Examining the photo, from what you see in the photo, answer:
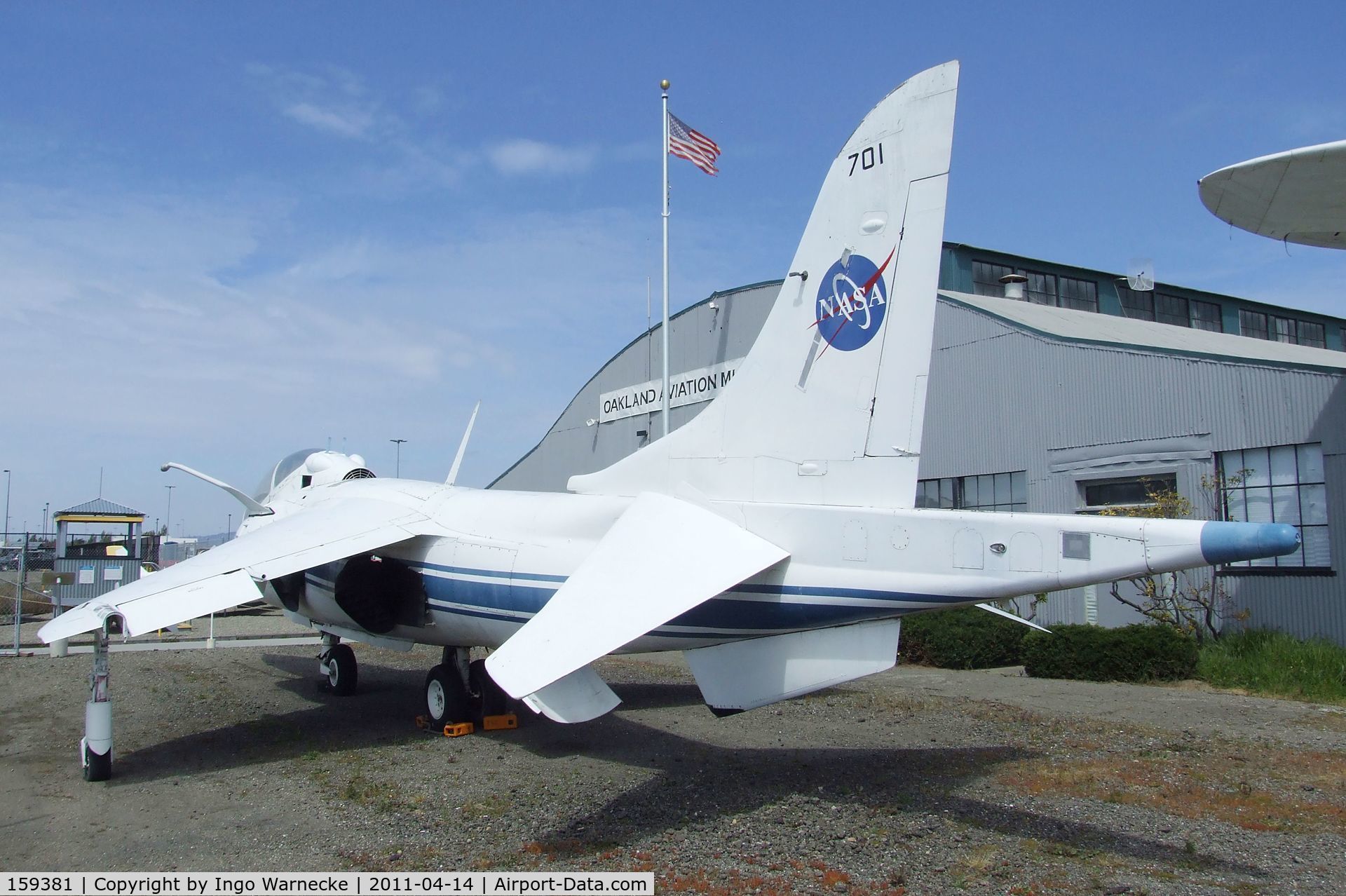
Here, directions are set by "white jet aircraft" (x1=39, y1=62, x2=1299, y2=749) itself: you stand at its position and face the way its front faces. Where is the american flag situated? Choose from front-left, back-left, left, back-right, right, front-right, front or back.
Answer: front-right

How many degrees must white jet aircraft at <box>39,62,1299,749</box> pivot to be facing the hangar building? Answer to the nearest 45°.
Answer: approximately 90° to its right

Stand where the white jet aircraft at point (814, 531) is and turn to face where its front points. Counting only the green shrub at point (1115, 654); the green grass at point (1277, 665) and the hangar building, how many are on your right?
3

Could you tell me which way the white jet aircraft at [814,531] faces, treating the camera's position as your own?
facing away from the viewer and to the left of the viewer

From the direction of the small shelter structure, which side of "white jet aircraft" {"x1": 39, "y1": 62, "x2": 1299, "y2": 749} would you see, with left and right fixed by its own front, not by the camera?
front

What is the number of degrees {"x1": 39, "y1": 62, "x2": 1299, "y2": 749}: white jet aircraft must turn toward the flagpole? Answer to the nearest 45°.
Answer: approximately 45° to its right

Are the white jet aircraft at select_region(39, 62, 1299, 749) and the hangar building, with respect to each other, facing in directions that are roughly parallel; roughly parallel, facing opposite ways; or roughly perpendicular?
roughly perpendicular

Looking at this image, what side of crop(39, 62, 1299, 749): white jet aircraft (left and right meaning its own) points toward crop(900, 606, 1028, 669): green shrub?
right

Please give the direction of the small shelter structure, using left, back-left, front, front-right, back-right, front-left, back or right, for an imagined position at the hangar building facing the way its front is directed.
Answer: front-right

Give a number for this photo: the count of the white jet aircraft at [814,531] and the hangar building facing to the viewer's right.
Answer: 0
